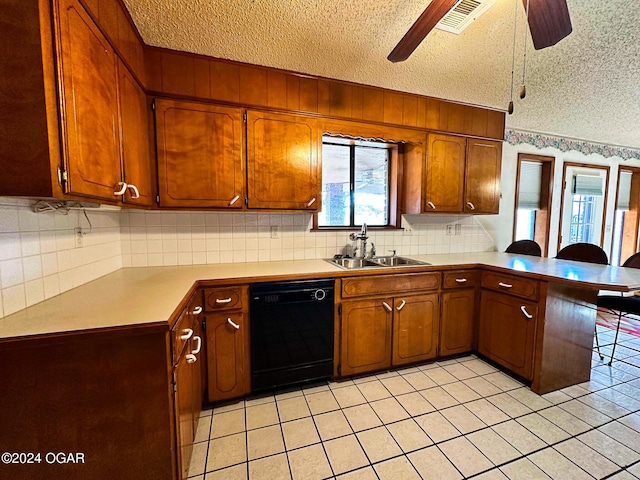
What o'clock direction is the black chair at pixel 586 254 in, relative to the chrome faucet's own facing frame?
The black chair is roughly at 10 o'clock from the chrome faucet.

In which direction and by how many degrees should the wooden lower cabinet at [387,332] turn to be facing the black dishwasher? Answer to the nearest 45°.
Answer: approximately 90° to its right

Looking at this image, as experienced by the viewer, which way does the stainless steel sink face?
facing the viewer and to the right of the viewer

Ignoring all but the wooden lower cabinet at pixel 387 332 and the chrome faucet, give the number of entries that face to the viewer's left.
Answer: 0

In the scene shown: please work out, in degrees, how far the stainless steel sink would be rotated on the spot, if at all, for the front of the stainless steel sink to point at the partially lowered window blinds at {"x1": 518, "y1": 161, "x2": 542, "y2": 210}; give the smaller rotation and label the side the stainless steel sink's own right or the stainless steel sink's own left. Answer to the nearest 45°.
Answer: approximately 90° to the stainless steel sink's own left

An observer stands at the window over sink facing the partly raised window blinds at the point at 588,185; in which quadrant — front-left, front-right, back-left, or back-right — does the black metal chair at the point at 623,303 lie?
front-right

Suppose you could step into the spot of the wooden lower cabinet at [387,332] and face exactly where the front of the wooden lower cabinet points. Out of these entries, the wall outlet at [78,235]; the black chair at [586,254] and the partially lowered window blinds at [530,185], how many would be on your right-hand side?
1

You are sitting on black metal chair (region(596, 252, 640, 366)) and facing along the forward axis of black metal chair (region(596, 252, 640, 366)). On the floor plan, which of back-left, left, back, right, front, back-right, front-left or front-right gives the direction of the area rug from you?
back-right

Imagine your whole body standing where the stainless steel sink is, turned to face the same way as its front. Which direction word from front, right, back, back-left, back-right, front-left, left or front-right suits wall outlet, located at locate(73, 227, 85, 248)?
right

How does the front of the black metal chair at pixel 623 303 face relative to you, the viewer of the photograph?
facing the viewer and to the left of the viewer

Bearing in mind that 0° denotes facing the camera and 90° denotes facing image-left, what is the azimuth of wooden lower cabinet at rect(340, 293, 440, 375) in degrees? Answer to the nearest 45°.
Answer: approximately 315°

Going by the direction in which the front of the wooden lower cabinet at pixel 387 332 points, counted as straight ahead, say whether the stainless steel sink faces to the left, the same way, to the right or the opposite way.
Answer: the same way
